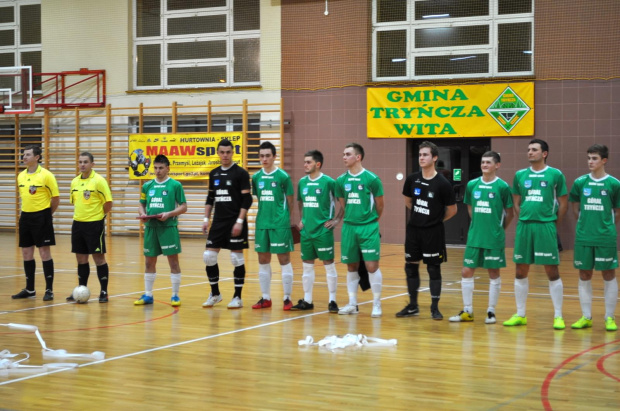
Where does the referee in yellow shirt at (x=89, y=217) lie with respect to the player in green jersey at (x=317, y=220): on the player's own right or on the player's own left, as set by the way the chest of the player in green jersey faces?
on the player's own right

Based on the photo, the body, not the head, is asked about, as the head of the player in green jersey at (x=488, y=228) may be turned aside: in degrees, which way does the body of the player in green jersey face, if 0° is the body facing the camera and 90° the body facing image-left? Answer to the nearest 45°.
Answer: approximately 45°

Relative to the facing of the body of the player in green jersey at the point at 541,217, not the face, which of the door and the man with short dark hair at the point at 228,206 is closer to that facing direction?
the man with short dark hair

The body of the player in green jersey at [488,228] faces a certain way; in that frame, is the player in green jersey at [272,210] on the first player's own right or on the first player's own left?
on the first player's own right

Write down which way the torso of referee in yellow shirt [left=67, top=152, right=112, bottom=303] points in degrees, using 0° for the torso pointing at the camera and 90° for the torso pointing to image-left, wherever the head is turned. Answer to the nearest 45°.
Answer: approximately 45°

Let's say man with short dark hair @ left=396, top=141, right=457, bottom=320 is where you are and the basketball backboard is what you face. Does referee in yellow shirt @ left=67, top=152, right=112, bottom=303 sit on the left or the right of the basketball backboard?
left

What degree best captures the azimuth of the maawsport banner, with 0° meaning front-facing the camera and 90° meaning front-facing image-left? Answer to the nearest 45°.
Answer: approximately 0°

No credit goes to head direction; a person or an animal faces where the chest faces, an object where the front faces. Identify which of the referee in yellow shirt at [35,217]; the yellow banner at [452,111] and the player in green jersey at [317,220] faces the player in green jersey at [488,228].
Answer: the yellow banner

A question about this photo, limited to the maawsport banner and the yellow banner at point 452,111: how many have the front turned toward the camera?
2
